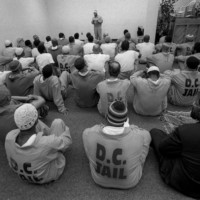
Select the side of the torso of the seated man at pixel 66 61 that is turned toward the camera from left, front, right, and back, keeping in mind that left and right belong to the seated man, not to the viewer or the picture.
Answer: back

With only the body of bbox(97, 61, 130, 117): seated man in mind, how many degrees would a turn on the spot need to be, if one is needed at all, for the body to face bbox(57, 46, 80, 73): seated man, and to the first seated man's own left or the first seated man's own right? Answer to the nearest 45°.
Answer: approximately 45° to the first seated man's own left

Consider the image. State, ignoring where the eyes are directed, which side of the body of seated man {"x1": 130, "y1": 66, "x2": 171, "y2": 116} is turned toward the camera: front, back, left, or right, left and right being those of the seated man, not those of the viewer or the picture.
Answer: back

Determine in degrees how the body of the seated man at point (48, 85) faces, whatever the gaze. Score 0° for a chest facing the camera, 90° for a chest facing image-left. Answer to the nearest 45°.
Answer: approximately 225°

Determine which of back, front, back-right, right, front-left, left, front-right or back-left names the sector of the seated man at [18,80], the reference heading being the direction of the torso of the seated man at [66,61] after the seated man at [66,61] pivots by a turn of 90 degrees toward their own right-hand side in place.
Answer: back-right

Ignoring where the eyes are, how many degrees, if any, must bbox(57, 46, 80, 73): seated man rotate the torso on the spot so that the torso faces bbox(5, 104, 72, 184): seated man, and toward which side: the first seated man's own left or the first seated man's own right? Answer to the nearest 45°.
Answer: approximately 180°

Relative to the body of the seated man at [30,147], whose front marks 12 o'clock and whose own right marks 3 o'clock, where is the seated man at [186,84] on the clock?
the seated man at [186,84] is roughly at 1 o'clock from the seated man at [30,147].

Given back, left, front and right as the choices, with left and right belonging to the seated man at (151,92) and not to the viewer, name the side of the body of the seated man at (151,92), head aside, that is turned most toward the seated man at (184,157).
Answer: back

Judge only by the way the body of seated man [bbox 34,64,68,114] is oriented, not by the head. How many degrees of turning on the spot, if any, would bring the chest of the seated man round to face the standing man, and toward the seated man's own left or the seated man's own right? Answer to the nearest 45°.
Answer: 0° — they already face them

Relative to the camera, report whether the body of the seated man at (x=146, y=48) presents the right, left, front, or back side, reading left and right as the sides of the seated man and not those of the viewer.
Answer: back

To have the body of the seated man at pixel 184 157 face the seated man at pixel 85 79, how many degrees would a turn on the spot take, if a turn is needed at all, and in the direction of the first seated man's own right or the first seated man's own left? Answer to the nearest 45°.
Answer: approximately 45° to the first seated man's own left

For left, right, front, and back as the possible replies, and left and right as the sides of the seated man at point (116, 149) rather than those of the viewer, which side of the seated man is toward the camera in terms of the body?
back

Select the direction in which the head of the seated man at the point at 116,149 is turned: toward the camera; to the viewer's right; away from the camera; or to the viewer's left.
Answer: away from the camera

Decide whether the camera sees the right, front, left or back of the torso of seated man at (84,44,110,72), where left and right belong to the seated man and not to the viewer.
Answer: back

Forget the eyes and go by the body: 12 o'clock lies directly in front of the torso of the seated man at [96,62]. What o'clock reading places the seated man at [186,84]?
the seated man at [186,84] is roughly at 4 o'clock from the seated man at [96,62].

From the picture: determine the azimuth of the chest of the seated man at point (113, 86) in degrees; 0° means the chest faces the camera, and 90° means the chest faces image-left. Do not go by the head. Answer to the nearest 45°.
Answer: approximately 180°
